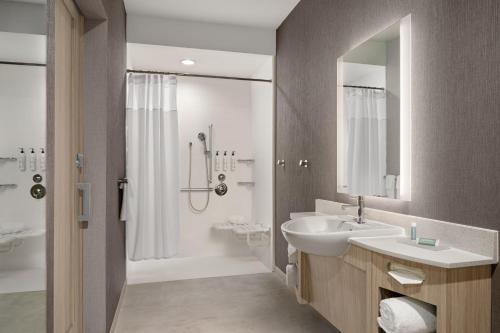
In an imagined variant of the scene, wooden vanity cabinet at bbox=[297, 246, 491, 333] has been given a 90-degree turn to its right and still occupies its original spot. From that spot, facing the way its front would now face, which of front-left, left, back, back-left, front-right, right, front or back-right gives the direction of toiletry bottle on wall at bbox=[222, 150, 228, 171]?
front

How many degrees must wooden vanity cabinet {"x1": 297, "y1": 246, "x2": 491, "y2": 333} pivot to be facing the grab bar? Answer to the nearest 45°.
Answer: approximately 90° to its right

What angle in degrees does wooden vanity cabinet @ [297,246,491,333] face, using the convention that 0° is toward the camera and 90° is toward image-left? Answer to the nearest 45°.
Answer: approximately 45°

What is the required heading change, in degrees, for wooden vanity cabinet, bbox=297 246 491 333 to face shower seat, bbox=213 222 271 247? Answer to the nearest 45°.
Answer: approximately 90° to its right
